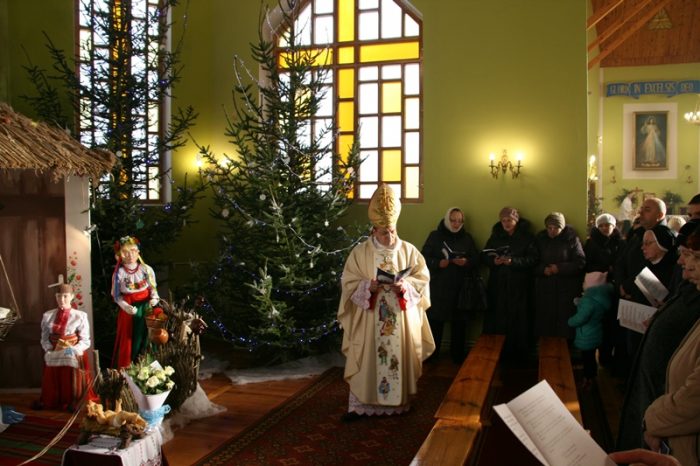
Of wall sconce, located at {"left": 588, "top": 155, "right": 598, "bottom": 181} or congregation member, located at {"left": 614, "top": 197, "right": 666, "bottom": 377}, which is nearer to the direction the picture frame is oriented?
the congregation member

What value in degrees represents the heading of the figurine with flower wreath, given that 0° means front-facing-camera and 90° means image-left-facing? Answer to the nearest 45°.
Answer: approximately 0°

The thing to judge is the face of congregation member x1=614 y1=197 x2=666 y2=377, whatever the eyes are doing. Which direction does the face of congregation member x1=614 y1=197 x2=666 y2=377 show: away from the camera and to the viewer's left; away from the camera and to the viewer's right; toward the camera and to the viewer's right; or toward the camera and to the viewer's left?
toward the camera and to the viewer's left

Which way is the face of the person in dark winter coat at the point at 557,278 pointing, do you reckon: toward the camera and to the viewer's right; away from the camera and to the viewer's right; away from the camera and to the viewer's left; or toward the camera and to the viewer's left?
toward the camera and to the viewer's left

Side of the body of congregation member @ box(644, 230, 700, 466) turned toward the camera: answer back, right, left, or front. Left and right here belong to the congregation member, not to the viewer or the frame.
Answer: left

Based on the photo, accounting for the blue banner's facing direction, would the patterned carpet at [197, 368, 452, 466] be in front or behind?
in front

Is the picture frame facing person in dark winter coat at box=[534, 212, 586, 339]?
yes

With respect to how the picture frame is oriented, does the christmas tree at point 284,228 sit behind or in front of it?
in front

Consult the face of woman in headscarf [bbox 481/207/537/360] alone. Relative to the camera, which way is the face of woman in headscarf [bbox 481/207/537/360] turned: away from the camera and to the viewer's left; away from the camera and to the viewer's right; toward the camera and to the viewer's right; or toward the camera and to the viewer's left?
toward the camera and to the viewer's left

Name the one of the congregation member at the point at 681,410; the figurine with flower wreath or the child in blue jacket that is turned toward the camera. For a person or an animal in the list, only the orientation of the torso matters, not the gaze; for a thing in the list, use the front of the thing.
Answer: the figurine with flower wreath

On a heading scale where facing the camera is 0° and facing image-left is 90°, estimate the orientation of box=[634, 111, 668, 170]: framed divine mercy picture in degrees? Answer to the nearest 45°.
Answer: approximately 0°
